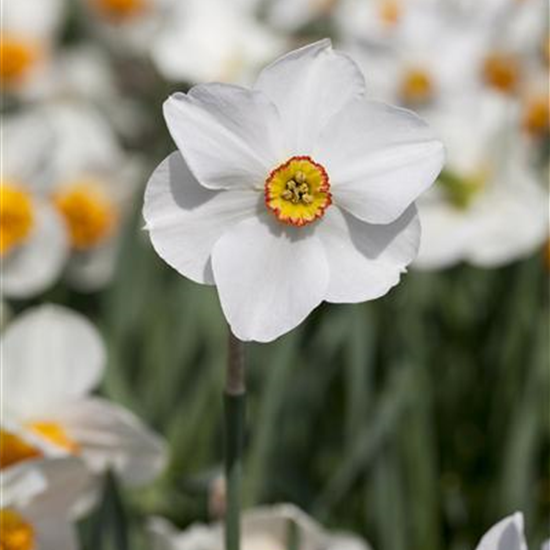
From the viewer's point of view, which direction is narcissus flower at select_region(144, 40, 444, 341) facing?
toward the camera

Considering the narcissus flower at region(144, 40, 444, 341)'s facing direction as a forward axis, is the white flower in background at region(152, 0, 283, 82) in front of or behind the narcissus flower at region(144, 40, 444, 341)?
behind

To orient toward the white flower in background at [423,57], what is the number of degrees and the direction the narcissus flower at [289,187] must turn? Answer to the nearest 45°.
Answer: approximately 180°

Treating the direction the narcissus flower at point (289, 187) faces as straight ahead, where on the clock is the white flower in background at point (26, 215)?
The white flower in background is roughly at 5 o'clock from the narcissus flower.

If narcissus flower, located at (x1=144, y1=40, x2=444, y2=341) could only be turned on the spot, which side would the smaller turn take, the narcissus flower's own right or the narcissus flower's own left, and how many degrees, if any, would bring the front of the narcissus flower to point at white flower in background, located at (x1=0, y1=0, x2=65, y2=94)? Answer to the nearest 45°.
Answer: approximately 180°

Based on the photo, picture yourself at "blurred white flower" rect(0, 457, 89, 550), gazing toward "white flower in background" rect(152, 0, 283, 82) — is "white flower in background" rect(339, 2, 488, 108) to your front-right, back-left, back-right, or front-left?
front-right

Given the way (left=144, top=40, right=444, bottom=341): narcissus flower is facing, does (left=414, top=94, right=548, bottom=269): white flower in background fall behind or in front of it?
behind
